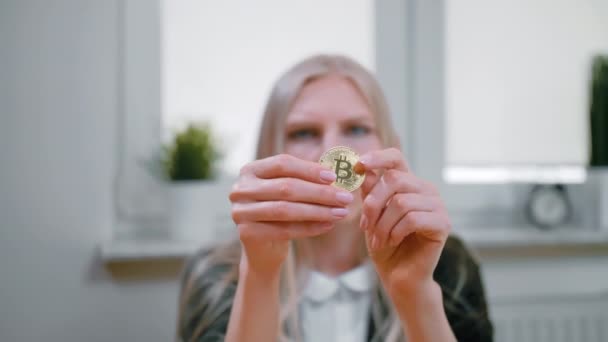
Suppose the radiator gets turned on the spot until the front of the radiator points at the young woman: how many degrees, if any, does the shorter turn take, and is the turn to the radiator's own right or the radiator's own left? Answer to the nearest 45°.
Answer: approximately 45° to the radiator's own right

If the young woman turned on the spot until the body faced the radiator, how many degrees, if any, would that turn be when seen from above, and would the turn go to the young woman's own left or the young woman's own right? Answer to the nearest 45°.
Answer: approximately 135° to the young woman's own left

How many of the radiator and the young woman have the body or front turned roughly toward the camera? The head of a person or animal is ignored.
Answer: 2

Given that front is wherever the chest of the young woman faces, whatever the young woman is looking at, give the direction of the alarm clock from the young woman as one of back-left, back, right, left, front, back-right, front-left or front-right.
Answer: back-left

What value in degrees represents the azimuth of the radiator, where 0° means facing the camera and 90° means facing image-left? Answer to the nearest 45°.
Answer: approximately 0°

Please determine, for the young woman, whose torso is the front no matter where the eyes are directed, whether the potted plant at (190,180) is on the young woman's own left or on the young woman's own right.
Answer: on the young woman's own right
